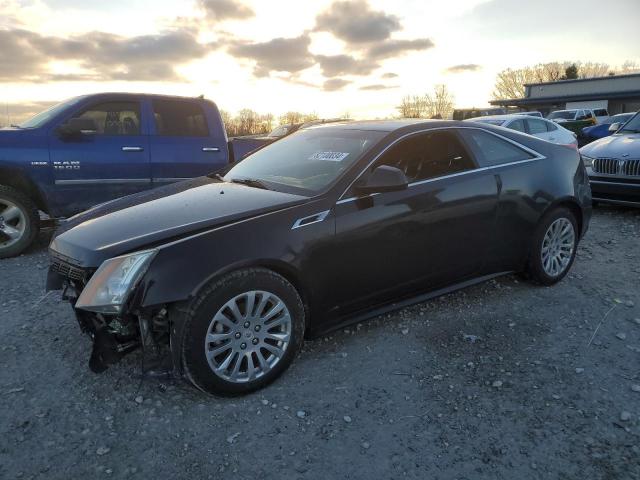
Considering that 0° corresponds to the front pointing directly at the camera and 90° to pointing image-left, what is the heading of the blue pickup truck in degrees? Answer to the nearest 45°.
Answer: approximately 90°

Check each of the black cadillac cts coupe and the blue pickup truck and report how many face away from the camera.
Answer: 0

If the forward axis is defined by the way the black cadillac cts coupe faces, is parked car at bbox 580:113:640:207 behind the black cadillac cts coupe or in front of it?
behind

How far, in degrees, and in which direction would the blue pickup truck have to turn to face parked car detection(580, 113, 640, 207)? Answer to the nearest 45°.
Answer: approximately 180°

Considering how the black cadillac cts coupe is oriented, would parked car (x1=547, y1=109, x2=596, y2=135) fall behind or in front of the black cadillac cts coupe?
behind

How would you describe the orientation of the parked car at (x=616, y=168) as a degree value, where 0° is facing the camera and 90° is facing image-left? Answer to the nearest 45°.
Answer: approximately 45°

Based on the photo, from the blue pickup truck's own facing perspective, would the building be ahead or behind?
behind

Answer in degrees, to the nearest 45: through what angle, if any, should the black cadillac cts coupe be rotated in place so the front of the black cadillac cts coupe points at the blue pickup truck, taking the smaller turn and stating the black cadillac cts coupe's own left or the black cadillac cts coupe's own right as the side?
approximately 90° to the black cadillac cts coupe's own right

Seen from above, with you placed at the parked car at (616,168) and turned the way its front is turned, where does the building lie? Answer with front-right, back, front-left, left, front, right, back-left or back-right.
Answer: back-right

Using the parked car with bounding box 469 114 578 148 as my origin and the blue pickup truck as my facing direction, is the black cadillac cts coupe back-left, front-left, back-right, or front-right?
front-left

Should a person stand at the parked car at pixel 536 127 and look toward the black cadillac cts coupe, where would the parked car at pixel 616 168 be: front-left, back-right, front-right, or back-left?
front-left

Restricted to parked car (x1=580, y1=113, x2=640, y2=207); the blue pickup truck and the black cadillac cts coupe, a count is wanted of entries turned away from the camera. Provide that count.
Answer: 0

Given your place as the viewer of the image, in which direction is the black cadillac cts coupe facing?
facing the viewer and to the left of the viewer

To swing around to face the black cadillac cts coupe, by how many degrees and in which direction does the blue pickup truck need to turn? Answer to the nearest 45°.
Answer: approximately 90° to its left

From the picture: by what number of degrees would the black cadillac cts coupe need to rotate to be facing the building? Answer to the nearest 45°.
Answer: approximately 180°
